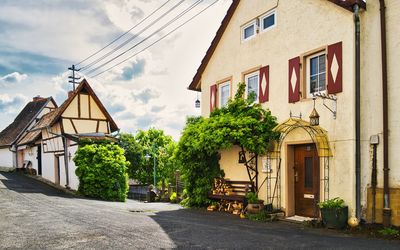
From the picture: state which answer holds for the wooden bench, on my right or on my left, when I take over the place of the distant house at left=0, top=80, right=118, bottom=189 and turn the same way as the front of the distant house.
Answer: on my left

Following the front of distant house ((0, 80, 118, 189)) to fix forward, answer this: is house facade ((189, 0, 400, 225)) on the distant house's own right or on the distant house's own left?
on the distant house's own left

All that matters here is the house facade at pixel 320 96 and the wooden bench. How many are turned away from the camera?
0

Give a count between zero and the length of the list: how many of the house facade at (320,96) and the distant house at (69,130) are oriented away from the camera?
0

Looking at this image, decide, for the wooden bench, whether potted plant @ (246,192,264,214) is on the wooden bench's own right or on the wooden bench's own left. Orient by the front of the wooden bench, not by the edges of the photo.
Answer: on the wooden bench's own left

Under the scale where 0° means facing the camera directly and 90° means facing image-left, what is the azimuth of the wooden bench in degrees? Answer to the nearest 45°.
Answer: approximately 45°

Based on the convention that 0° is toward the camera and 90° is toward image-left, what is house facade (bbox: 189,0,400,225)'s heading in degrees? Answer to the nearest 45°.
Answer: approximately 45°

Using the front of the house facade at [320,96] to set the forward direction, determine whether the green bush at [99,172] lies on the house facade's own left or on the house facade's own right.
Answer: on the house facade's own right
